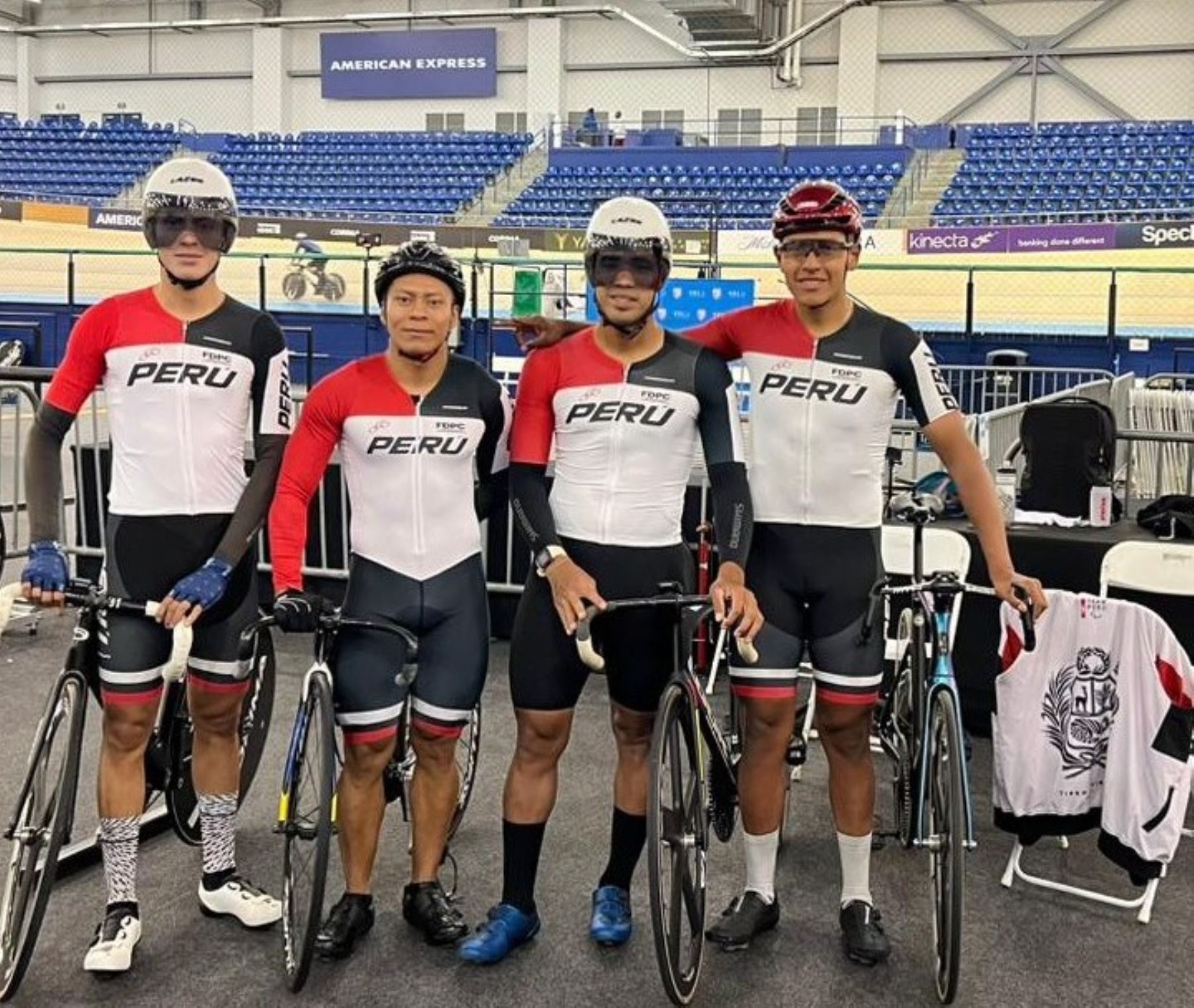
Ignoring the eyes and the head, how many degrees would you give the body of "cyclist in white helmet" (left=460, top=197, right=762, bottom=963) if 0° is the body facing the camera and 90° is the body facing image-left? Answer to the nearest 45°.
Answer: approximately 0°

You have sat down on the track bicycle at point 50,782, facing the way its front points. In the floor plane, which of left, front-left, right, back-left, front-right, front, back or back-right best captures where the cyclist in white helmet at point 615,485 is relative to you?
back-left

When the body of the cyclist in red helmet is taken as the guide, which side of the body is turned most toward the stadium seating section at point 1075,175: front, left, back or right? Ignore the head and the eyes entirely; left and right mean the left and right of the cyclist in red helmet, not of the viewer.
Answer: back

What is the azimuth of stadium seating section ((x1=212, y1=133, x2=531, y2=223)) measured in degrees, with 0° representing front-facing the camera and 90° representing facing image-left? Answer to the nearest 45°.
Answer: approximately 0°

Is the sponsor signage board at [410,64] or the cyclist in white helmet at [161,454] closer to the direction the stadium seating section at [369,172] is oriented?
the cyclist in white helmet
